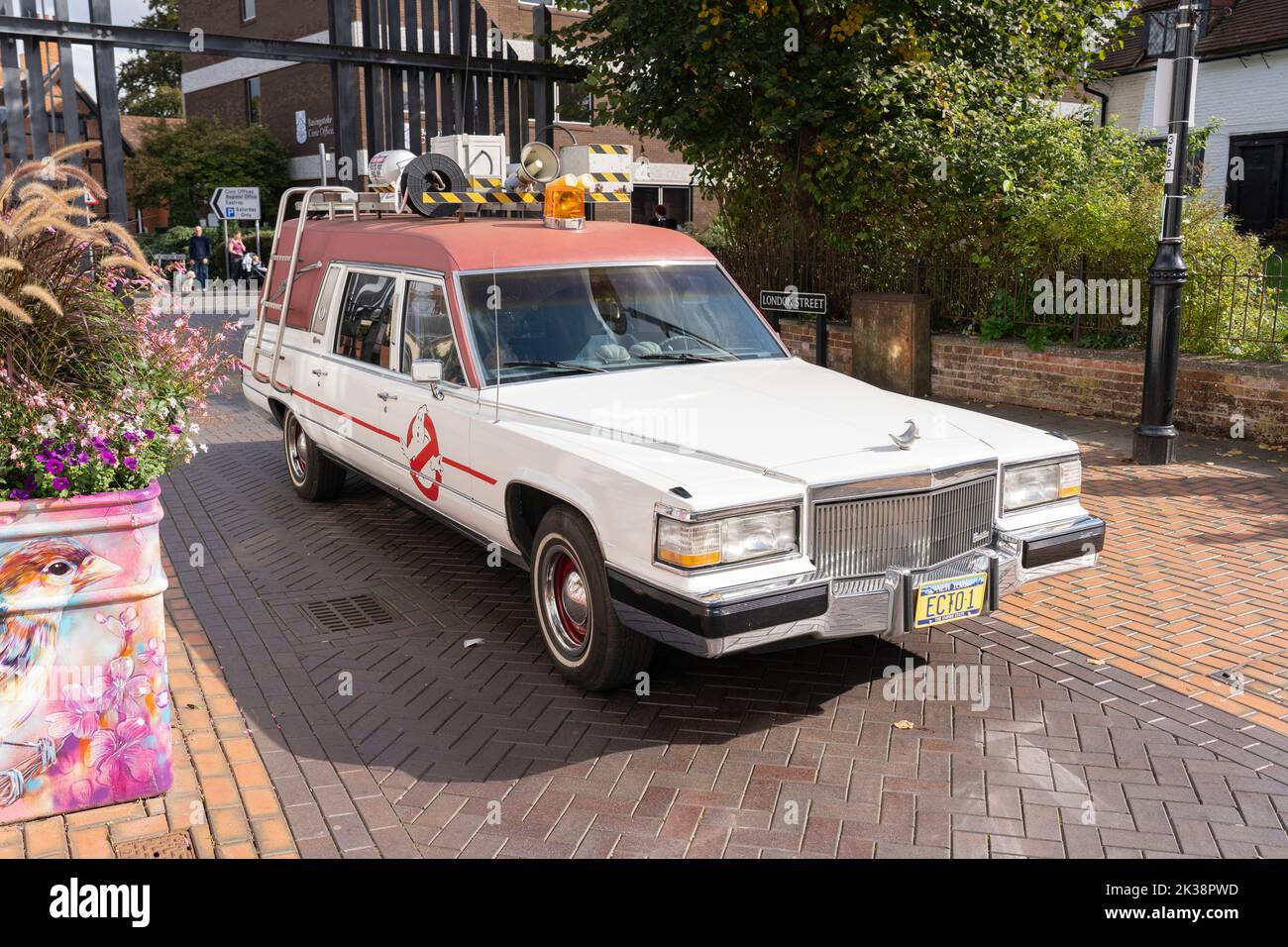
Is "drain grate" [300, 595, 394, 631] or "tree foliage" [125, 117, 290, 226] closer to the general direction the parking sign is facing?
the drain grate

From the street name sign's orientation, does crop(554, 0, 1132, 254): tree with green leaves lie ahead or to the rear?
to the rear

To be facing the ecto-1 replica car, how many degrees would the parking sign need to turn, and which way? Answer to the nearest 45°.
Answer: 0° — it already faces it

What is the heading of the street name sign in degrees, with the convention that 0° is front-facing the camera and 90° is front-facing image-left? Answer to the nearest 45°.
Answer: approximately 0°

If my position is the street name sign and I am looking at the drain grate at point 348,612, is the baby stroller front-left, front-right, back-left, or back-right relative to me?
back-right

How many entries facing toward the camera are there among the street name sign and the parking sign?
2

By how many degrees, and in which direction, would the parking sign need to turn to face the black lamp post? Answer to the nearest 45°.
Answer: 0° — it already faces it

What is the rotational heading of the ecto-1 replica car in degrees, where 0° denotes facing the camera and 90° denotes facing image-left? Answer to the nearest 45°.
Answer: approximately 315°

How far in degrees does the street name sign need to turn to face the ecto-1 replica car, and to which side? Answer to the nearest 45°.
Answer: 0° — it already faces it

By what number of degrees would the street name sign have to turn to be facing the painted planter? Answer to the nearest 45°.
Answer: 0° — it already faces it

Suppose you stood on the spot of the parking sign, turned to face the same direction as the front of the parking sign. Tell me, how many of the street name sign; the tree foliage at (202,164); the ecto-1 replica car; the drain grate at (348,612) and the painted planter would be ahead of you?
4

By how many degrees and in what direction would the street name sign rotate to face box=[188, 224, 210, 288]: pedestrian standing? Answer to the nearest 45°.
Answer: approximately 135° to its right
